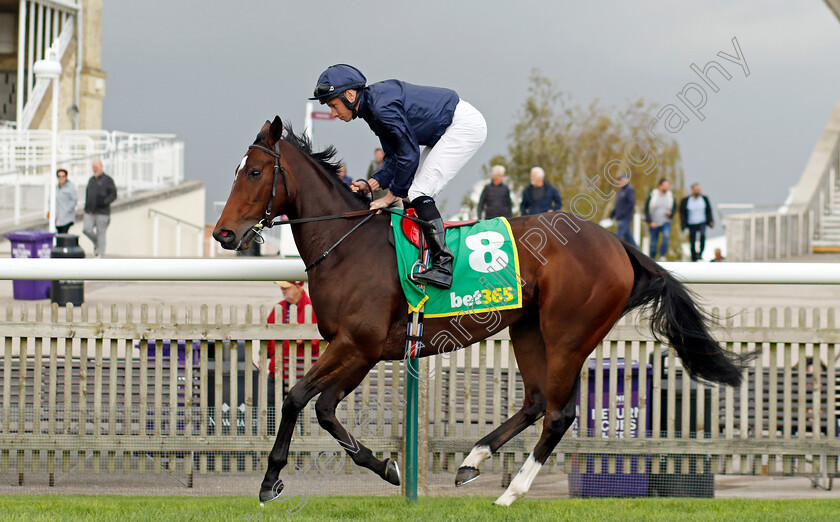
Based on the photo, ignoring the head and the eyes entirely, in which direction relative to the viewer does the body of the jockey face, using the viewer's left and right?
facing to the left of the viewer

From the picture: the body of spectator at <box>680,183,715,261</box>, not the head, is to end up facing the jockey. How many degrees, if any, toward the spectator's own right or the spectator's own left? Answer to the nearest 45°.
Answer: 0° — they already face them

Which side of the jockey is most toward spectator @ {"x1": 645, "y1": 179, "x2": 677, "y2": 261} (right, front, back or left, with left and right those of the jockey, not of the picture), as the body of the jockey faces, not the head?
right

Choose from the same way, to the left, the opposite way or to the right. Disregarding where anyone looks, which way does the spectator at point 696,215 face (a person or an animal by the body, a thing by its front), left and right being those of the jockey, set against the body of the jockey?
to the left

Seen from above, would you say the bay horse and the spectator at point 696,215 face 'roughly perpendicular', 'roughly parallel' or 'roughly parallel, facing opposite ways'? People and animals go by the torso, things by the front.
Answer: roughly perpendicular

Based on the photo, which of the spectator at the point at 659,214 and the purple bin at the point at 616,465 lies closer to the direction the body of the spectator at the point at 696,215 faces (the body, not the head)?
the purple bin

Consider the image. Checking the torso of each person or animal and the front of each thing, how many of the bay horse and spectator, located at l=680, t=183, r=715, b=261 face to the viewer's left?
1

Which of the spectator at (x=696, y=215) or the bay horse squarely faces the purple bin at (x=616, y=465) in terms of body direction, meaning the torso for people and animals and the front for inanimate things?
the spectator

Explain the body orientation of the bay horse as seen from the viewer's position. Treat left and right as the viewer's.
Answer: facing to the left of the viewer

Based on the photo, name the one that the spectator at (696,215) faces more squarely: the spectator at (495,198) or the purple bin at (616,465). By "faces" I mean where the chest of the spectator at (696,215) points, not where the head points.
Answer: the purple bin

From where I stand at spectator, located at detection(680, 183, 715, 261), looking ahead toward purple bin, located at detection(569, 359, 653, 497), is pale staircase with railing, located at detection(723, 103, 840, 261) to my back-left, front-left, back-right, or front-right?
back-left
